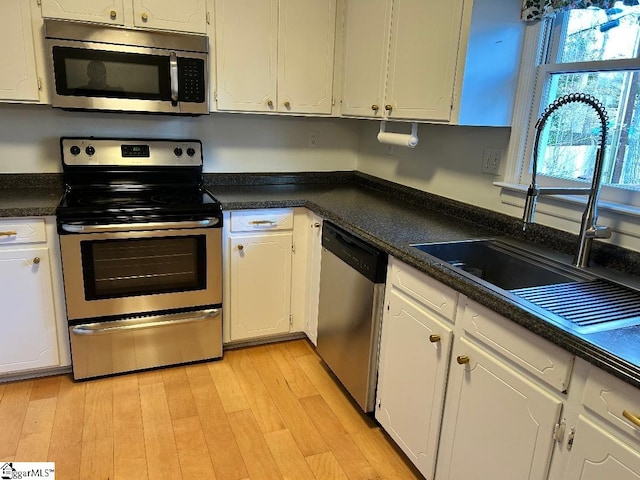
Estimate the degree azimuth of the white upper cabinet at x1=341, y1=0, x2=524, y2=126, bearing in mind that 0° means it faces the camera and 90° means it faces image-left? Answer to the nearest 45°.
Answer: approximately 45°

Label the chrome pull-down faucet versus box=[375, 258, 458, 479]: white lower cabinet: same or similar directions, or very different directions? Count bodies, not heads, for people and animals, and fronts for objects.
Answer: same or similar directions

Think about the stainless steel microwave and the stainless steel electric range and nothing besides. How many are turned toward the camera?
2

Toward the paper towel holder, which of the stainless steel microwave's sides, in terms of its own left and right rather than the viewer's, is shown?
left

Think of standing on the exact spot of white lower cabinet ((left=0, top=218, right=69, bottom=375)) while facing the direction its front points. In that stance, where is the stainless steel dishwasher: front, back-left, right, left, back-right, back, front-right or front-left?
front-left

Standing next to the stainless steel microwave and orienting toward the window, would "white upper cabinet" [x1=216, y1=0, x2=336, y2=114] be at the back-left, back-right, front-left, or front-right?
front-left

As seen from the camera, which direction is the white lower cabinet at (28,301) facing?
toward the camera

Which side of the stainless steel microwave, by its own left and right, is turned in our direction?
front

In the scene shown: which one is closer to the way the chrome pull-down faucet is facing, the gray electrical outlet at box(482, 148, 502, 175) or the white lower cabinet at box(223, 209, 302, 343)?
the white lower cabinet

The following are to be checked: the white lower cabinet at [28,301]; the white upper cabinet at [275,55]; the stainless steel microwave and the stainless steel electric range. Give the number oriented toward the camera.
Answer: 4

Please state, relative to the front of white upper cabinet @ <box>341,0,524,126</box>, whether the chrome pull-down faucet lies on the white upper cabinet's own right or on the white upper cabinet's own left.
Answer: on the white upper cabinet's own left

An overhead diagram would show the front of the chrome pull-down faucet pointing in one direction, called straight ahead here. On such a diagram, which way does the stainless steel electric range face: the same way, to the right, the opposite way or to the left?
to the left

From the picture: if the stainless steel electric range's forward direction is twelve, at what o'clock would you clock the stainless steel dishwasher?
The stainless steel dishwasher is roughly at 10 o'clock from the stainless steel electric range.

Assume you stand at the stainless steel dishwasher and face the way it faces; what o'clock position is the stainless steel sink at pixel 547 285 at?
The stainless steel sink is roughly at 9 o'clock from the stainless steel dishwasher.

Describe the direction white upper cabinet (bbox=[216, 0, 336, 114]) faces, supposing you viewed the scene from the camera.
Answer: facing the viewer

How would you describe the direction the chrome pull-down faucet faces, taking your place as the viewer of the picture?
facing the viewer and to the left of the viewer
